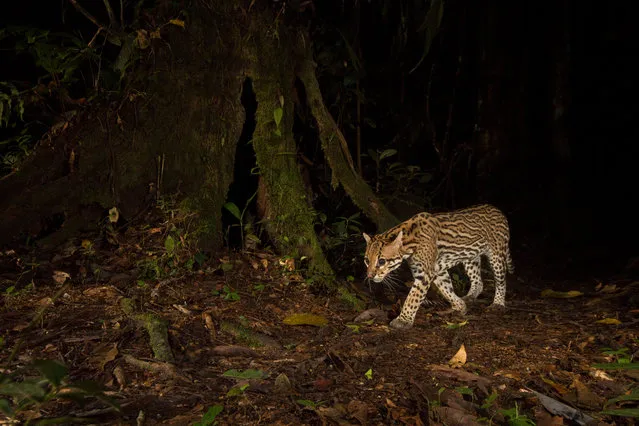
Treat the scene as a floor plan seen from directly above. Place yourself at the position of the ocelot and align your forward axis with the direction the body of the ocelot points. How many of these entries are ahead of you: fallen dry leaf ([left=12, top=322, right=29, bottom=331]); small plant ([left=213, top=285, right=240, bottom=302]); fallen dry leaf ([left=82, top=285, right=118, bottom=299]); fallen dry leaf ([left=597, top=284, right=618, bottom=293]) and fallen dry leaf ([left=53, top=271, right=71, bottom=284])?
4

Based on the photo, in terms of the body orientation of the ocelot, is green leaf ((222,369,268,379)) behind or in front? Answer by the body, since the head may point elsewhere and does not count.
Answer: in front

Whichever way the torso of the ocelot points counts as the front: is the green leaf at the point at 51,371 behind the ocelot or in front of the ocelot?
in front

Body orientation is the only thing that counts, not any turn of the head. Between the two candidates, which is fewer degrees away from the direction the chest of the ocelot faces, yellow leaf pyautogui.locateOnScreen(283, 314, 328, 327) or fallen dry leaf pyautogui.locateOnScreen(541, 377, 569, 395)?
the yellow leaf

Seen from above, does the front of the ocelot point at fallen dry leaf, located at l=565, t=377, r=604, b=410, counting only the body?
no

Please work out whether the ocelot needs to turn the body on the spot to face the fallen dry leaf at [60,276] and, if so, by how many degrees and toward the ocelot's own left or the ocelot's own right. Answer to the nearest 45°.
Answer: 0° — it already faces it

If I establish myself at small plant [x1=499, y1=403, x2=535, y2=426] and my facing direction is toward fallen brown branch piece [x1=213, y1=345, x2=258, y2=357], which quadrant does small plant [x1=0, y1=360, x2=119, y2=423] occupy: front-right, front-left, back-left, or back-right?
front-left

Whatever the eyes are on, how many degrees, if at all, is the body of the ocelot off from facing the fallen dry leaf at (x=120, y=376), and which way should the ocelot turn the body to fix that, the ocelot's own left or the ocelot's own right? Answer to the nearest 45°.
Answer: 0° — it already faces it

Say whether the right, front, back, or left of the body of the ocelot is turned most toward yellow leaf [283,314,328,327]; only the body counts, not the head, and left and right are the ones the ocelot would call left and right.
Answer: front

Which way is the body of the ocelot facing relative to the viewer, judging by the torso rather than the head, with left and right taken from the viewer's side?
facing the viewer and to the left of the viewer

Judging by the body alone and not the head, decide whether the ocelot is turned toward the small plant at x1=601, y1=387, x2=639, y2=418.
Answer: no

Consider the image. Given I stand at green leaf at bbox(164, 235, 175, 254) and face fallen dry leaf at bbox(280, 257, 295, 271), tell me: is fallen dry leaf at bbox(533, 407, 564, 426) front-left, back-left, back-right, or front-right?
front-right

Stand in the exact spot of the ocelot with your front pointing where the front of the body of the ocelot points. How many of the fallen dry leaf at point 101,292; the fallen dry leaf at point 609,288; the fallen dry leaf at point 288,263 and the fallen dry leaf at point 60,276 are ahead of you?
3

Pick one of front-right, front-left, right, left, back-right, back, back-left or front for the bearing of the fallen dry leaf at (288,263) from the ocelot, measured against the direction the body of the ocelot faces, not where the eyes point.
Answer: front

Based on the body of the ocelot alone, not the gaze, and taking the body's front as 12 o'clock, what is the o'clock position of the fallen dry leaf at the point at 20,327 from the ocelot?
The fallen dry leaf is roughly at 12 o'clock from the ocelot.

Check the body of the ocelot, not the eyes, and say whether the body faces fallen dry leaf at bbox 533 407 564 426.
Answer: no

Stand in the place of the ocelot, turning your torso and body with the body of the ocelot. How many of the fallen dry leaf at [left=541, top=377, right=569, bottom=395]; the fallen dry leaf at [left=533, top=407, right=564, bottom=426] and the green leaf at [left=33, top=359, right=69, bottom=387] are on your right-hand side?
0

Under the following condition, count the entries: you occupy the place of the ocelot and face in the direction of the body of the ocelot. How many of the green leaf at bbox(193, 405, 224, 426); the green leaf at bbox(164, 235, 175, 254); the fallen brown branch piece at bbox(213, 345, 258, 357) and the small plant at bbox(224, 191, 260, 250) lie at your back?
0

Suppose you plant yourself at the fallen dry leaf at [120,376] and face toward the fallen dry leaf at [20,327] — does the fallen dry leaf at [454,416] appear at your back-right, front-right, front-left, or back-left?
back-right
